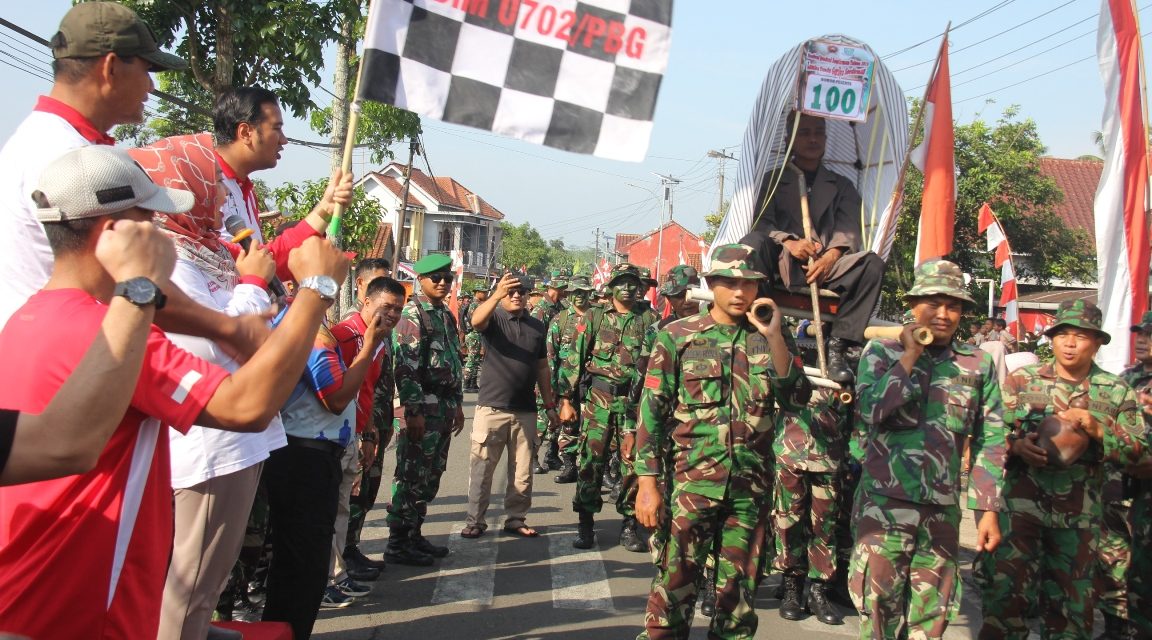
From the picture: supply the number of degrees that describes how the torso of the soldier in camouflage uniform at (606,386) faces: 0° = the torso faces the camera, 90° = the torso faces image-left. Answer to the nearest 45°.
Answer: approximately 0°

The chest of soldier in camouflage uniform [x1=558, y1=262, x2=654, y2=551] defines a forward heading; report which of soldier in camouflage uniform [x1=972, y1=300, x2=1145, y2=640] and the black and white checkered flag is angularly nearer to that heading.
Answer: the black and white checkered flag

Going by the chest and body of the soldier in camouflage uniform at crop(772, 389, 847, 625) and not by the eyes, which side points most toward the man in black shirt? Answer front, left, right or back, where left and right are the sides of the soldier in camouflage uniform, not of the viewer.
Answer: right

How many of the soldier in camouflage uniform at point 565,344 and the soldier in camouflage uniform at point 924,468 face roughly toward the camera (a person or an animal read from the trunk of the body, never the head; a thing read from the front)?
2

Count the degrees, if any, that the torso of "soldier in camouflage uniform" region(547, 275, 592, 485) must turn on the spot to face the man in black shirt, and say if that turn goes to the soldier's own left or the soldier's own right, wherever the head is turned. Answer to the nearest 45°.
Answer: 0° — they already face them
